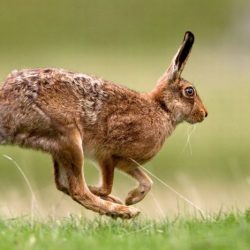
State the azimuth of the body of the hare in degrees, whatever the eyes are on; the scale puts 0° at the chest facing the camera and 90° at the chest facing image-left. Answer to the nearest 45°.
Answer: approximately 270°
